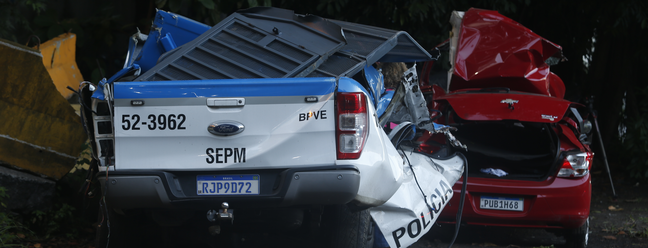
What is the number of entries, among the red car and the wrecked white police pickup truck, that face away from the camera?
2

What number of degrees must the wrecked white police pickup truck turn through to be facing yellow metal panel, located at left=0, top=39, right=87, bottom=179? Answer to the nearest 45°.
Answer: approximately 45° to its left

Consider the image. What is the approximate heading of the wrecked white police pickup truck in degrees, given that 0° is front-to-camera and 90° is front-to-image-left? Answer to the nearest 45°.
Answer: approximately 180°

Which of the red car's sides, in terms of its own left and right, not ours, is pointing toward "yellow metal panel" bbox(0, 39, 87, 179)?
left

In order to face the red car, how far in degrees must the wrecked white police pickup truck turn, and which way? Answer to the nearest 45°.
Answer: approximately 45° to its right

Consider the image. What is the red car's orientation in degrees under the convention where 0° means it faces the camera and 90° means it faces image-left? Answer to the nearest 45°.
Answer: approximately 180°
